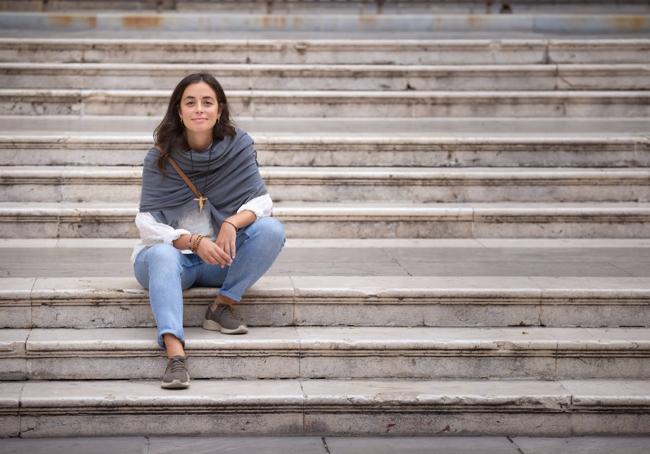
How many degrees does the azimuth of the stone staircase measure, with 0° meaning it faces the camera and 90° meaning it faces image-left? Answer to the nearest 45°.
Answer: approximately 0°

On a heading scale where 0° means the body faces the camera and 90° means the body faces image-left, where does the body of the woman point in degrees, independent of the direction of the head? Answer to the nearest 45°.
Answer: approximately 0°
